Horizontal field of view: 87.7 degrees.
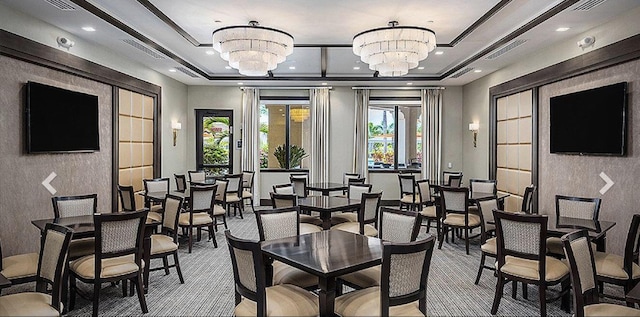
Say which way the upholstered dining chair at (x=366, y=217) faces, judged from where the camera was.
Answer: facing away from the viewer and to the left of the viewer

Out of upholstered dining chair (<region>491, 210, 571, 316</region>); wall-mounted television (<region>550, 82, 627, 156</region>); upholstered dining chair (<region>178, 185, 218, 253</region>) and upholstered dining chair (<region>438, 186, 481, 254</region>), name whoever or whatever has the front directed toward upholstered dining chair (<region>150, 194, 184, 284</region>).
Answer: the wall-mounted television

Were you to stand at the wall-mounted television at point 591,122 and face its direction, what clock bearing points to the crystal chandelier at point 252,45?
The crystal chandelier is roughly at 12 o'clock from the wall-mounted television.

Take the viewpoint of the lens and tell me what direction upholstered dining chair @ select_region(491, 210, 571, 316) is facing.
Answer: facing away from the viewer and to the right of the viewer

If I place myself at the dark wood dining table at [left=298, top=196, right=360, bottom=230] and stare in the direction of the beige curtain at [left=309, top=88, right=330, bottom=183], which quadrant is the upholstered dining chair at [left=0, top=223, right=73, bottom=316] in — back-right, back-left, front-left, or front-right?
back-left
